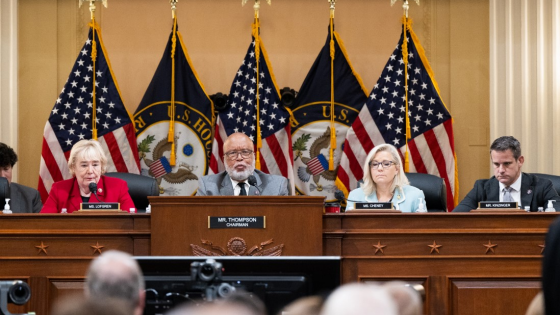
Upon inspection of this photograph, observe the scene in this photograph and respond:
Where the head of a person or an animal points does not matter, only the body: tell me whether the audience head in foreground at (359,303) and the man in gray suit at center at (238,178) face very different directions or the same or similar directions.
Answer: very different directions

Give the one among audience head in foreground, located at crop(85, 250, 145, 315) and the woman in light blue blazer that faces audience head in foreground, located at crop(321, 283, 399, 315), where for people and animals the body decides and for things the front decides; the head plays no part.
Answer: the woman in light blue blazer

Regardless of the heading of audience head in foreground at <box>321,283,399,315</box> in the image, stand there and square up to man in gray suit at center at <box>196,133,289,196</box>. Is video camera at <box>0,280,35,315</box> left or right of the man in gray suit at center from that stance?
left

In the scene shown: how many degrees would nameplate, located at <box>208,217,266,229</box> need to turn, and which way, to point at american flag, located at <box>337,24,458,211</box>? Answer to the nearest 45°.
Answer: approximately 135° to its left

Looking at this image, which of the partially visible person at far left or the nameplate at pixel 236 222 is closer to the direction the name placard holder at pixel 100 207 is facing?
the nameplate

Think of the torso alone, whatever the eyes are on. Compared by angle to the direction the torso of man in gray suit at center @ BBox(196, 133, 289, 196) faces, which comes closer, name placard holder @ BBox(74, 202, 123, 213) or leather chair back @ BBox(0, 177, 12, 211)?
the name placard holder

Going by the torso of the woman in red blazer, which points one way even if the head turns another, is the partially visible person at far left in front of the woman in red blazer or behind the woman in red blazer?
behind

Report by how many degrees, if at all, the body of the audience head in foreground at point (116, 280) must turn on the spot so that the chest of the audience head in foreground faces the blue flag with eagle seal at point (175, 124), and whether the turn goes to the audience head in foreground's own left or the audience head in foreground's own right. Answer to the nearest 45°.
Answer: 0° — they already face it
